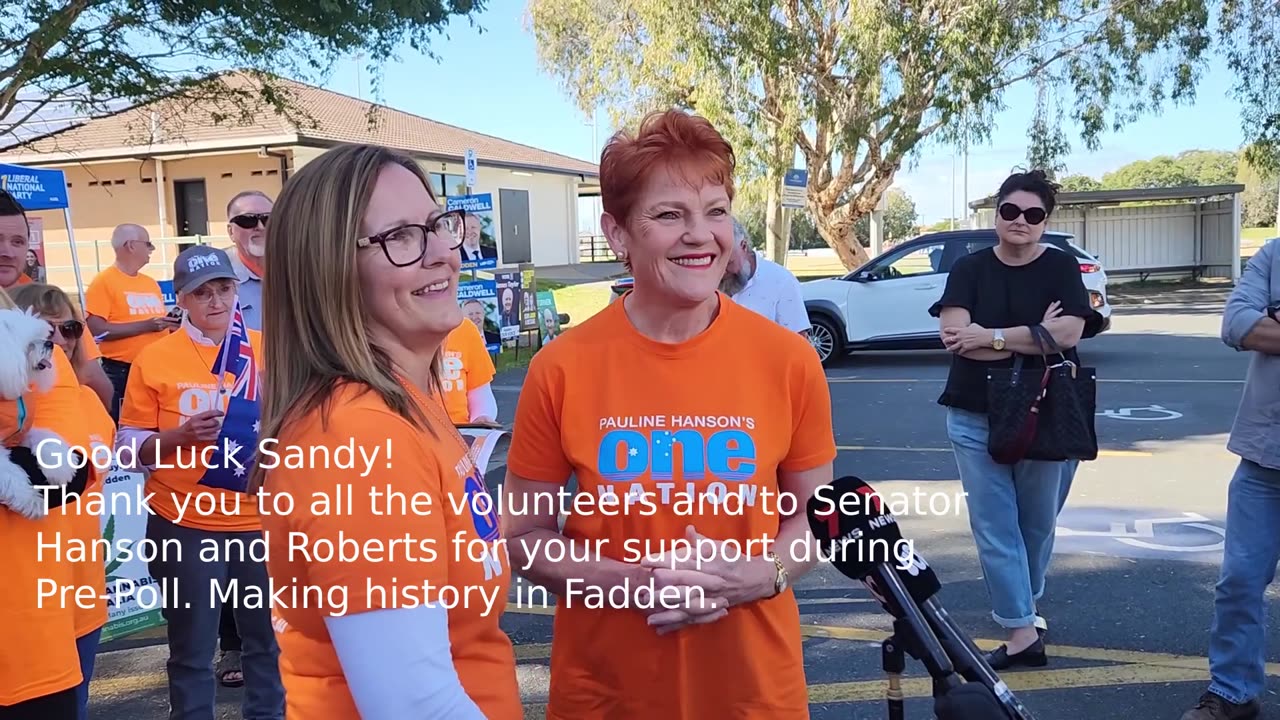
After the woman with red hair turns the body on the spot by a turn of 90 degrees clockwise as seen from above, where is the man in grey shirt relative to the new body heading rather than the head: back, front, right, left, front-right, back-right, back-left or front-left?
back-right

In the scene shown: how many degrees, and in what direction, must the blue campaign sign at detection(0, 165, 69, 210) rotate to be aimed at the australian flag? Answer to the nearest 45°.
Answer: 0° — it already faces it

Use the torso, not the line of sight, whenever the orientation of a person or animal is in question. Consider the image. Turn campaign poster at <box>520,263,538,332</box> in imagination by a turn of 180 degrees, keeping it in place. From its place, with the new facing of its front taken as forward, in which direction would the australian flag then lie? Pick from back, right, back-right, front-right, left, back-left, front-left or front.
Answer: back

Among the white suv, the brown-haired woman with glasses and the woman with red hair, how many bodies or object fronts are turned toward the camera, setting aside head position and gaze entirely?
1

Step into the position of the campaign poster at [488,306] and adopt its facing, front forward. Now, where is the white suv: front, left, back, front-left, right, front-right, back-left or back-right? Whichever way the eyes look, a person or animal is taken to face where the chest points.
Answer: left

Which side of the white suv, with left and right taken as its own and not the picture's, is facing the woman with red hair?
left

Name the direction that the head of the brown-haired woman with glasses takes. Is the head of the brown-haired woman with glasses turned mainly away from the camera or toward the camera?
toward the camera

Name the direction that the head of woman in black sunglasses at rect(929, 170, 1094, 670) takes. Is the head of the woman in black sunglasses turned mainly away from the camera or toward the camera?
toward the camera

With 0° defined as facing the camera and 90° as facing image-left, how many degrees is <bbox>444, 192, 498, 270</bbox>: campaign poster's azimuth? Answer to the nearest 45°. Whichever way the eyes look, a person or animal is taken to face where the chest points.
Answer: approximately 0°

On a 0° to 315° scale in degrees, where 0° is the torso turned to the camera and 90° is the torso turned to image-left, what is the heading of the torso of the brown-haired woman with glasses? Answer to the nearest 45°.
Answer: approximately 270°

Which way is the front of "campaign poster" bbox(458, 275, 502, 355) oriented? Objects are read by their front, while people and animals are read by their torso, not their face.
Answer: toward the camera

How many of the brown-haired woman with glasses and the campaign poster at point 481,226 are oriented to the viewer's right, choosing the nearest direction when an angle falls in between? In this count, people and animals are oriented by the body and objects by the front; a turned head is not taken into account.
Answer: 1

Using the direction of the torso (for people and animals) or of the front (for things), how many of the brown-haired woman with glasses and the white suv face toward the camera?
0

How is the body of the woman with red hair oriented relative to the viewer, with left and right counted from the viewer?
facing the viewer

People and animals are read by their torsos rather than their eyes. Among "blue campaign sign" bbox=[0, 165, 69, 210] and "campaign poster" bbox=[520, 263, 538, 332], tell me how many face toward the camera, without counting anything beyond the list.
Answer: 2

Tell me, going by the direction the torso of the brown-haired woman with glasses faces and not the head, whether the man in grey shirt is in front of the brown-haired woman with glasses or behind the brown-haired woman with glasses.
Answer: in front

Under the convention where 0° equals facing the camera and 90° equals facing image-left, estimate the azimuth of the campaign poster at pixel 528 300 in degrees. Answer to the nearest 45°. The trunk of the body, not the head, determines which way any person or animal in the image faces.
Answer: approximately 0°

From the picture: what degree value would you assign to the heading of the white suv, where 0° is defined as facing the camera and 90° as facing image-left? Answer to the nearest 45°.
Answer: approximately 90°
